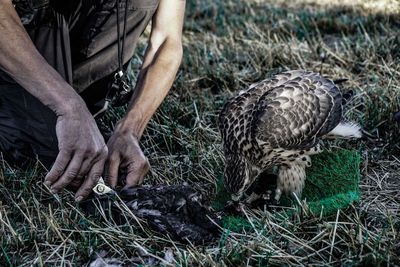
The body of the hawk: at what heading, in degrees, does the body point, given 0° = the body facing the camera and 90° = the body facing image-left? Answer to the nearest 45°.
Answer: approximately 90°

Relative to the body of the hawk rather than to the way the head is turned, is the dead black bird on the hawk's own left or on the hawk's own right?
on the hawk's own left
